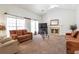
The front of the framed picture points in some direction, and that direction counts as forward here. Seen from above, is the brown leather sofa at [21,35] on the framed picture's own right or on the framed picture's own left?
on the framed picture's own right

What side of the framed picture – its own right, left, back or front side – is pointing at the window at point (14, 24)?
right

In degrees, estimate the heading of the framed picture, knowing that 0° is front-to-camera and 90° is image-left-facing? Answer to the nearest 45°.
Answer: approximately 0°

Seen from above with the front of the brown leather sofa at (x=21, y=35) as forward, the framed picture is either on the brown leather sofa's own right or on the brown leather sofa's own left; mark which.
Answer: on the brown leather sofa's own left
